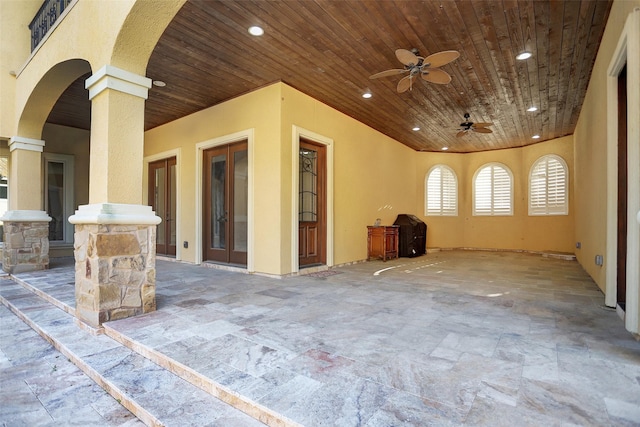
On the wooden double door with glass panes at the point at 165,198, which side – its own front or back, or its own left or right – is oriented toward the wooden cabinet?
left

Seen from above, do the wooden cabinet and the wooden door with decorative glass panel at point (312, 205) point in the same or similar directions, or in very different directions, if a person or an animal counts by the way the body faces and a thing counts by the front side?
same or similar directions

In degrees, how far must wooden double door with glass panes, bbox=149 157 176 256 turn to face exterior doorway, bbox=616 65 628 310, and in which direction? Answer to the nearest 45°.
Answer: approximately 90° to its left

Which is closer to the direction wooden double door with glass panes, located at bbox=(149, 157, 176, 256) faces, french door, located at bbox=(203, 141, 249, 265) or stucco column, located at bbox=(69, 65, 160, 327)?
the stucco column

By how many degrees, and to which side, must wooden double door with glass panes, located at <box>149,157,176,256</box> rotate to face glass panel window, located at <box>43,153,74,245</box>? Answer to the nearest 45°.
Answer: approximately 90° to its right

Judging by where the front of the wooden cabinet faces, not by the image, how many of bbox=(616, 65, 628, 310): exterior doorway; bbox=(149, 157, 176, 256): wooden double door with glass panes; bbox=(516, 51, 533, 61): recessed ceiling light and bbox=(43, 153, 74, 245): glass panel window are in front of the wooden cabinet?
2

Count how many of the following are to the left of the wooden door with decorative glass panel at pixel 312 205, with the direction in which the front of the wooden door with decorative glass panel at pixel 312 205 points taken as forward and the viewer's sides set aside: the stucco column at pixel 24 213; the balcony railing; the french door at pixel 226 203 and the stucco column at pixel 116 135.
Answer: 0

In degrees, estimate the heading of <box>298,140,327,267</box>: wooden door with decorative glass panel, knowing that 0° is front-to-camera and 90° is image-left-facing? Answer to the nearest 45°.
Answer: approximately 315°

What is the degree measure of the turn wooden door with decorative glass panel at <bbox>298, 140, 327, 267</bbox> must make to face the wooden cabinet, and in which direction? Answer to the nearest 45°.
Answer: approximately 90° to its left

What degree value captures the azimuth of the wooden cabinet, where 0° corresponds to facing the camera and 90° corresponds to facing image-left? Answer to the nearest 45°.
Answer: approximately 315°

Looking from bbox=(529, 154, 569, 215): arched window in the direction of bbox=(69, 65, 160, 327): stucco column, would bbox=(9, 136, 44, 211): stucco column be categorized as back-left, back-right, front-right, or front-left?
front-right

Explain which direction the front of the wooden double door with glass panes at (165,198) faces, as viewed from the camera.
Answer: facing the viewer and to the left of the viewer

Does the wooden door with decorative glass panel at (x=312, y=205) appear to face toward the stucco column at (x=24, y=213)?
no

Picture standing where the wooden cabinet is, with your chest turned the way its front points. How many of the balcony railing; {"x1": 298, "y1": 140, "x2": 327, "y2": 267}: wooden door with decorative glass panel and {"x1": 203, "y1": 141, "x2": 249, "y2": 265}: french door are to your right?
3
